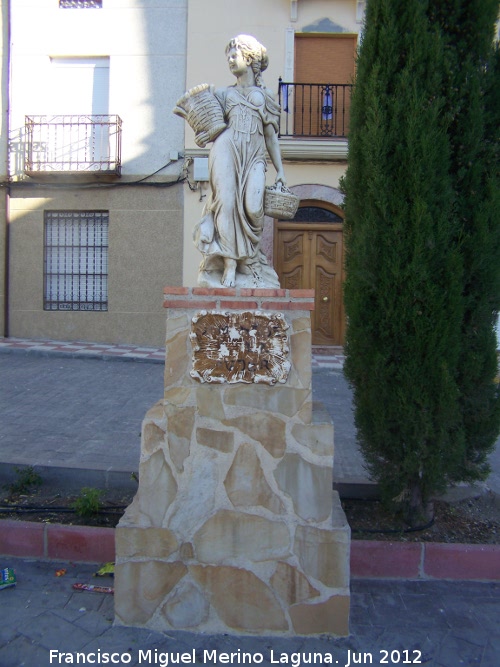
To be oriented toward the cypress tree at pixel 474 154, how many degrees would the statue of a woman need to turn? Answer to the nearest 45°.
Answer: approximately 90° to its left

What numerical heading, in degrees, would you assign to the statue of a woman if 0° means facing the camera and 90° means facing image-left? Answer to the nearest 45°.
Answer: approximately 0°
